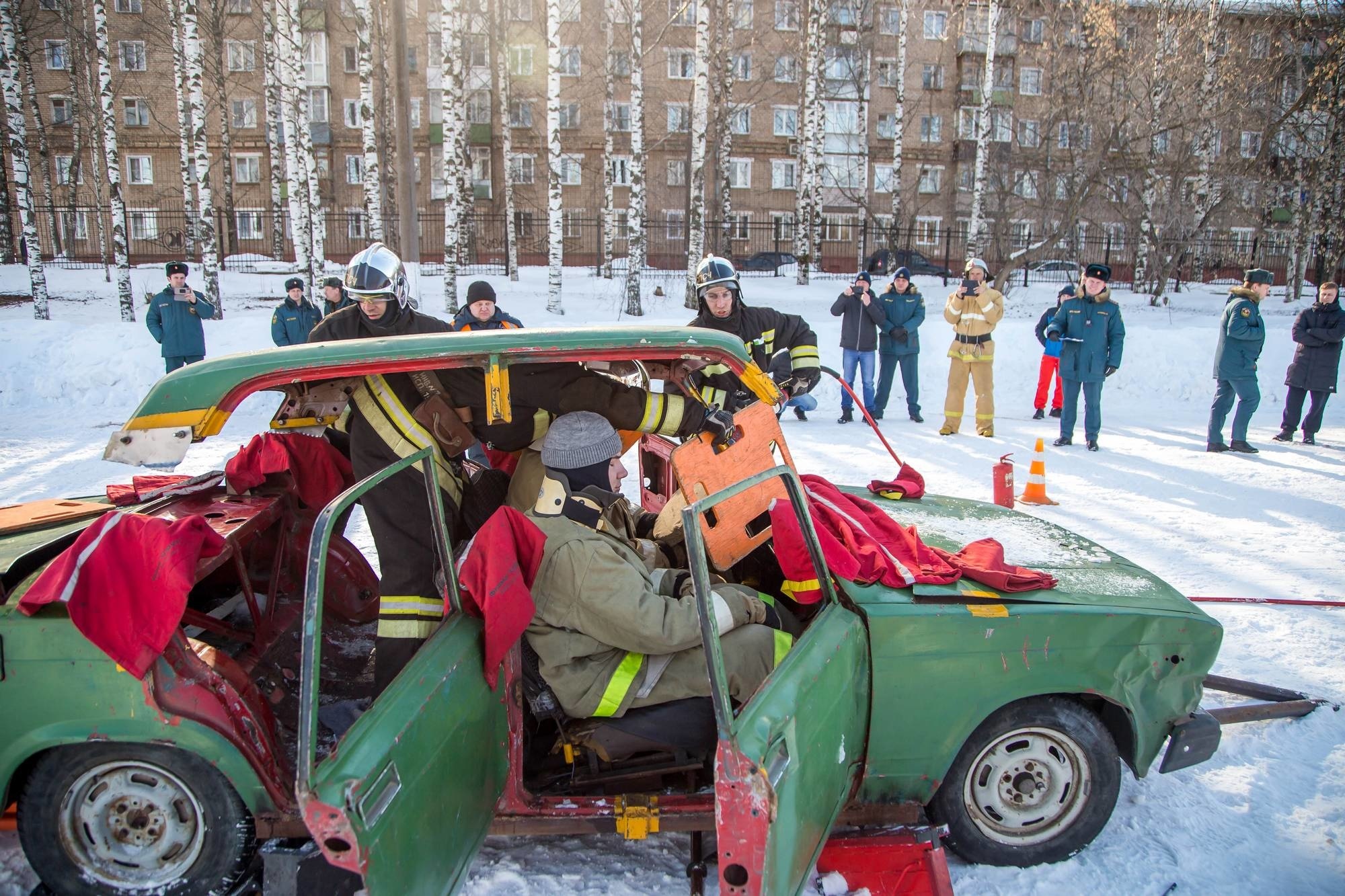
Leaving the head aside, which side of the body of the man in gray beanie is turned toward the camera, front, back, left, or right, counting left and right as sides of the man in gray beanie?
right

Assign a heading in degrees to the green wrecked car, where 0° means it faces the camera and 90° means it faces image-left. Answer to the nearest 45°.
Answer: approximately 270°

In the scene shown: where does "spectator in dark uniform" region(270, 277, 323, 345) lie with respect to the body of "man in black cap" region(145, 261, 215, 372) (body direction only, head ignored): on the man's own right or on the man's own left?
on the man's own left

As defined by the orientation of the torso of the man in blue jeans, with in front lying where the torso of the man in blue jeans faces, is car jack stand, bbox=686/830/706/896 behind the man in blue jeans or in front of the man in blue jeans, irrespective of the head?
in front

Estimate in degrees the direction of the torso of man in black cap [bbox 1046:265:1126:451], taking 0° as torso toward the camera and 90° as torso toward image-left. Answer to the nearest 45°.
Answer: approximately 0°

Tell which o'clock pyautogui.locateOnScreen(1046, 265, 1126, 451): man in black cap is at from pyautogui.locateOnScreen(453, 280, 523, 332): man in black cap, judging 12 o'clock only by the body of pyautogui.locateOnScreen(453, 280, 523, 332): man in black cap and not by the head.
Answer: pyautogui.locateOnScreen(1046, 265, 1126, 451): man in black cap is roughly at 9 o'clock from pyautogui.locateOnScreen(453, 280, 523, 332): man in black cap.
